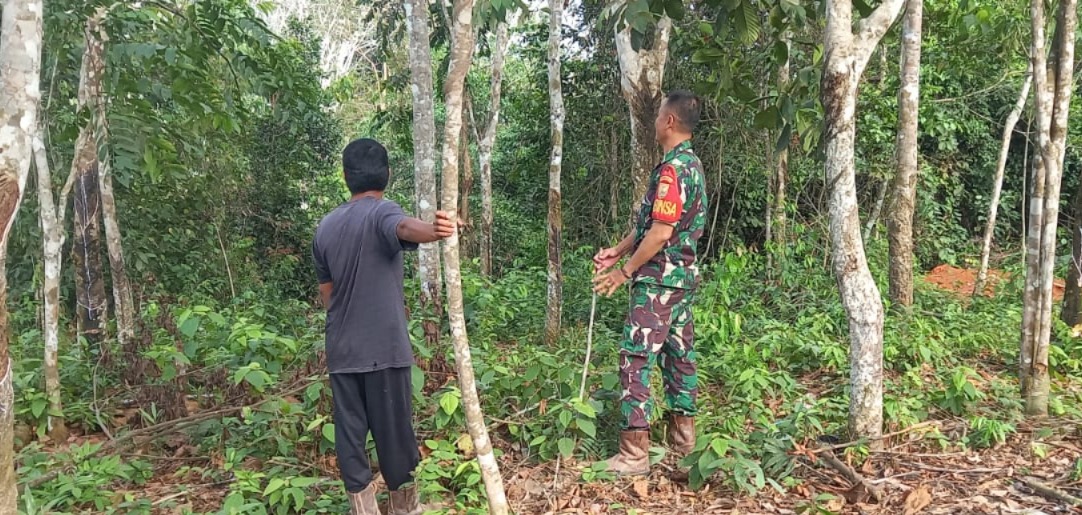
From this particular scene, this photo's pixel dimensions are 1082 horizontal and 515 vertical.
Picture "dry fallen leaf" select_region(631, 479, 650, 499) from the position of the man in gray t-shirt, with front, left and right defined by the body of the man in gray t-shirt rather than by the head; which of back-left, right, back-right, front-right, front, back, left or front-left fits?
right

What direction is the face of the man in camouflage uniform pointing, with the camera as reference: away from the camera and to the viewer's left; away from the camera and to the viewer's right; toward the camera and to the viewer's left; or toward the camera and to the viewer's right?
away from the camera and to the viewer's left

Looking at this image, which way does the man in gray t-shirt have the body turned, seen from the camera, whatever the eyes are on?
away from the camera

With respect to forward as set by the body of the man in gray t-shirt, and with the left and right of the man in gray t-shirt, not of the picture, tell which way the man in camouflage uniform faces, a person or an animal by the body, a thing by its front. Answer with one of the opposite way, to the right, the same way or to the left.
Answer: to the left

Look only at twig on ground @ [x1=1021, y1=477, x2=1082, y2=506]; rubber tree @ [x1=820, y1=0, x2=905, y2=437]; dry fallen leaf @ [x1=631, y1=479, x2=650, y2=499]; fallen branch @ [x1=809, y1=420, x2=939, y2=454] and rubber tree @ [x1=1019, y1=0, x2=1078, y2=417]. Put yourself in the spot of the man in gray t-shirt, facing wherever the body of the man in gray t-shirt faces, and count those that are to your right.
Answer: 5

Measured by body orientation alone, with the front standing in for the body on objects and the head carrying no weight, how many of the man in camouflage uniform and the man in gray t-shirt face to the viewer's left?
1

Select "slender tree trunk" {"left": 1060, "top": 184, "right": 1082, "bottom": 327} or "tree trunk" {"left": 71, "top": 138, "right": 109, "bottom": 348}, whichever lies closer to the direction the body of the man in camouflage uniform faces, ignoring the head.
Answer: the tree trunk

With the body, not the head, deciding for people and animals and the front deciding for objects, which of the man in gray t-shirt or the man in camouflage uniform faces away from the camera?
the man in gray t-shirt

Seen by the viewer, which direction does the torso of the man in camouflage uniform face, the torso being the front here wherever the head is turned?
to the viewer's left

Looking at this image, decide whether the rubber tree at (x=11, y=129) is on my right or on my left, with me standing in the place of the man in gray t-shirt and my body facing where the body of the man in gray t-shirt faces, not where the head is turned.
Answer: on my left

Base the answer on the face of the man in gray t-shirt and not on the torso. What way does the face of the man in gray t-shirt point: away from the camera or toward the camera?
away from the camera

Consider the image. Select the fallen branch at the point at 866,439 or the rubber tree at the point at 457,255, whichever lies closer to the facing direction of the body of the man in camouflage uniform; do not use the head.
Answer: the rubber tree

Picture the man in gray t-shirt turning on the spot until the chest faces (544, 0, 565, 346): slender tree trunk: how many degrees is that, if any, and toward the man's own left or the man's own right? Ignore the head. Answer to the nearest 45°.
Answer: approximately 45° to the man's own right

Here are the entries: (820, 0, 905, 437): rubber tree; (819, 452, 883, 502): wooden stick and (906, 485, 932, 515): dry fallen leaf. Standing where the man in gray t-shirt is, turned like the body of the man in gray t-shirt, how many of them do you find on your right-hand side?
3

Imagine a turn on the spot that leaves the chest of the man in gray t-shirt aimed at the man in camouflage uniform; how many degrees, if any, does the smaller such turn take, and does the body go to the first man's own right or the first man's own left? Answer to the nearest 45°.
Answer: approximately 90° to the first man's own right

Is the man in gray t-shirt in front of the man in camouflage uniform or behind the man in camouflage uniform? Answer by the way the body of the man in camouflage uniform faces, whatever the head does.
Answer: in front

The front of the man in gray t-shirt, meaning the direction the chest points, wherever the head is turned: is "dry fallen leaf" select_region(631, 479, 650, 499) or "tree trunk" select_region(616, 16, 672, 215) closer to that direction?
the tree trunk

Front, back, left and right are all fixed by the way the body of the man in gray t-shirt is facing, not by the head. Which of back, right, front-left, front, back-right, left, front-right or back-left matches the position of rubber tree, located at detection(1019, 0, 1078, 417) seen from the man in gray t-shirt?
right
